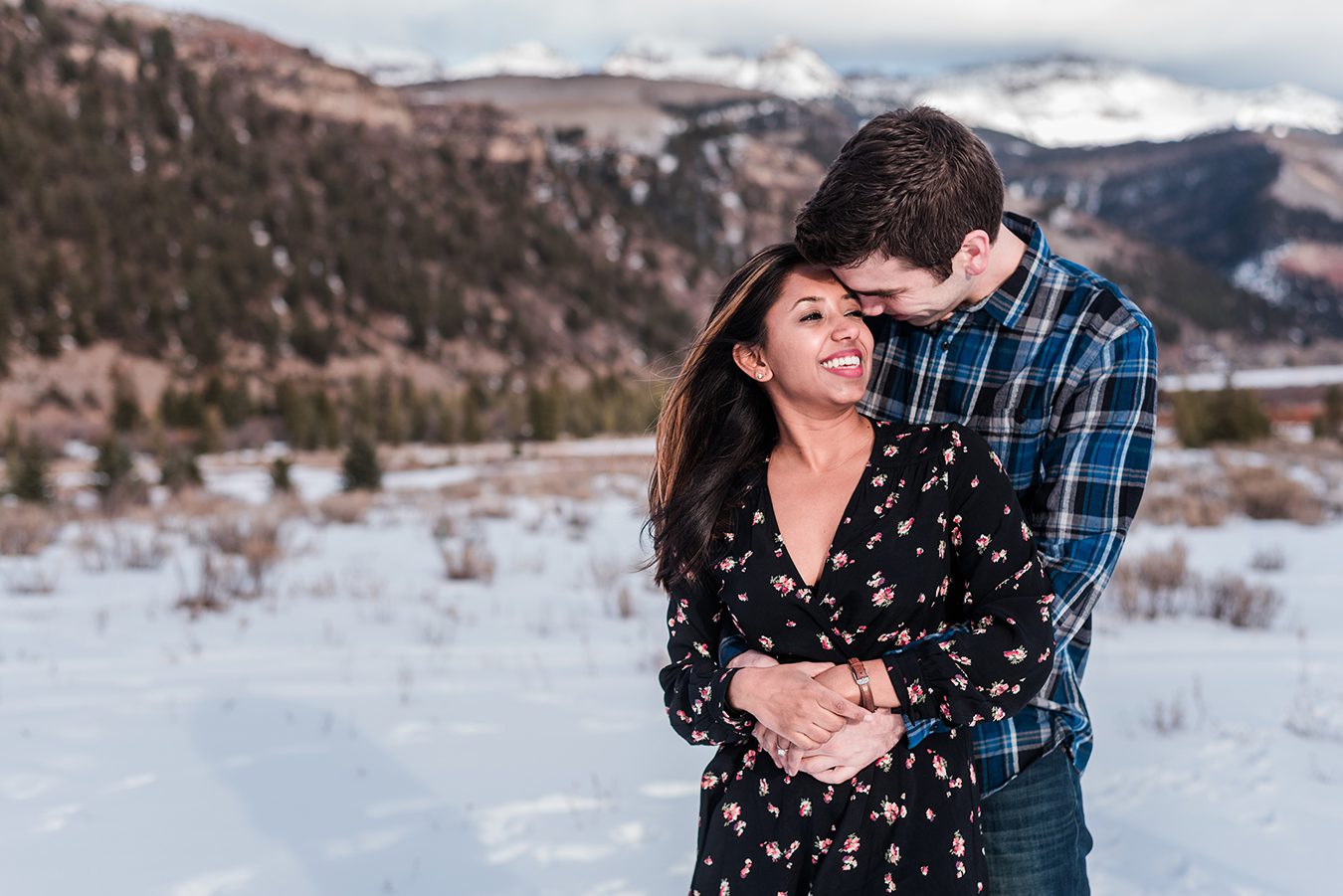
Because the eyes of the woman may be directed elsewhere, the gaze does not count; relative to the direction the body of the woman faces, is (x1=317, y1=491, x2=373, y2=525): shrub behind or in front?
behind

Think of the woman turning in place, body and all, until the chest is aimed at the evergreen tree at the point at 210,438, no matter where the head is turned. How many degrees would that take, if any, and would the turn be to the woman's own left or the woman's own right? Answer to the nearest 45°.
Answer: approximately 135° to the woman's own right

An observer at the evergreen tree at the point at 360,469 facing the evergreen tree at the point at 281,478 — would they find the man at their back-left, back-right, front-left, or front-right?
back-left

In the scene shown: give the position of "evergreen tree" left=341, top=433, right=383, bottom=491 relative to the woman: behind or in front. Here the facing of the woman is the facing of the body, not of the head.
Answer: behind

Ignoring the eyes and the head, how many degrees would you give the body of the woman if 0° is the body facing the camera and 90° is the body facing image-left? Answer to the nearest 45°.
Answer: approximately 0°
